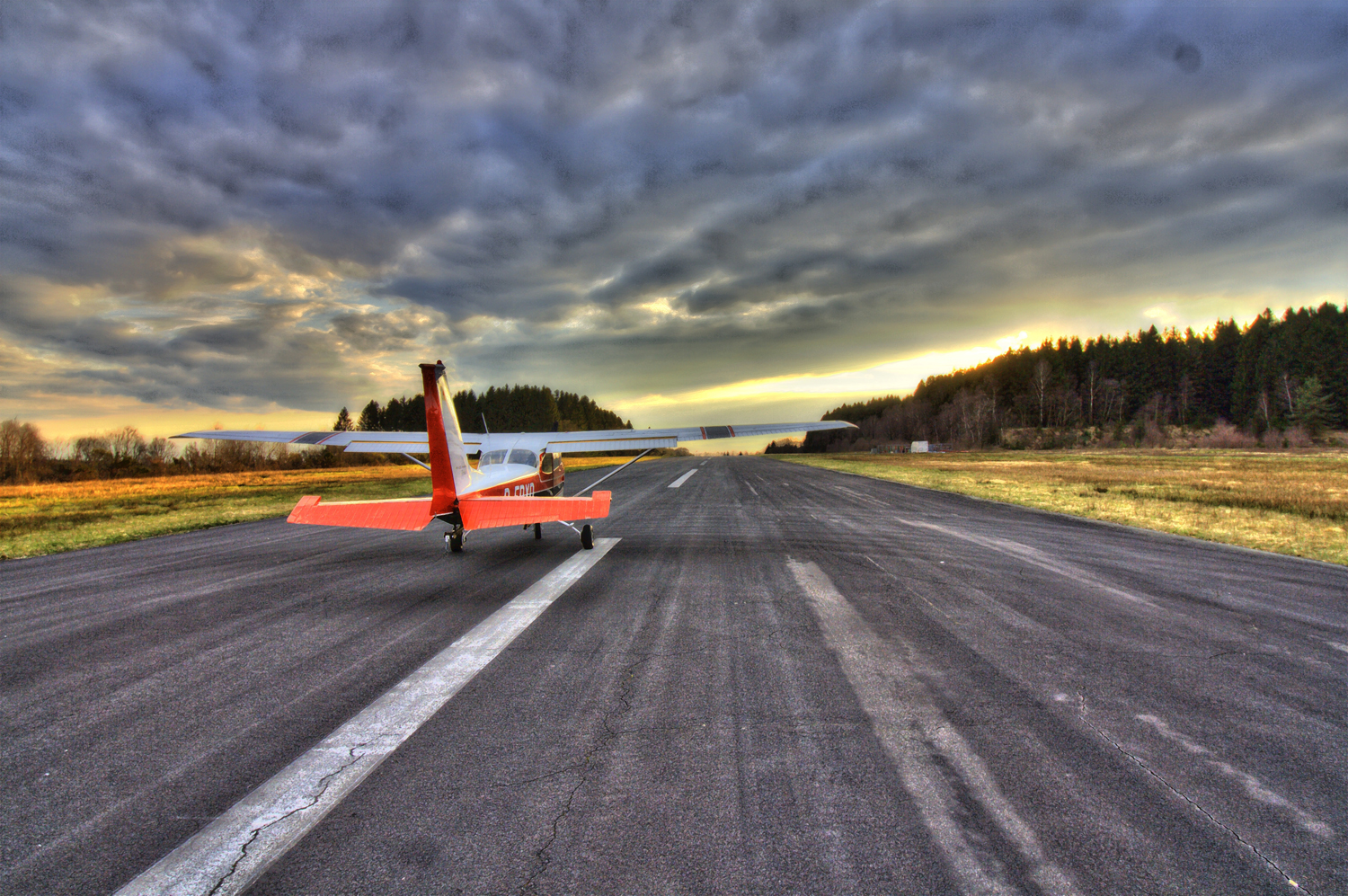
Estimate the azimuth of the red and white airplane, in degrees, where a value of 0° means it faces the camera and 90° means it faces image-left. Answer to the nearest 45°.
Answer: approximately 180°

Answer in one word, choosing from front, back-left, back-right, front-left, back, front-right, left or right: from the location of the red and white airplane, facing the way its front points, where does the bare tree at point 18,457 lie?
front-left
